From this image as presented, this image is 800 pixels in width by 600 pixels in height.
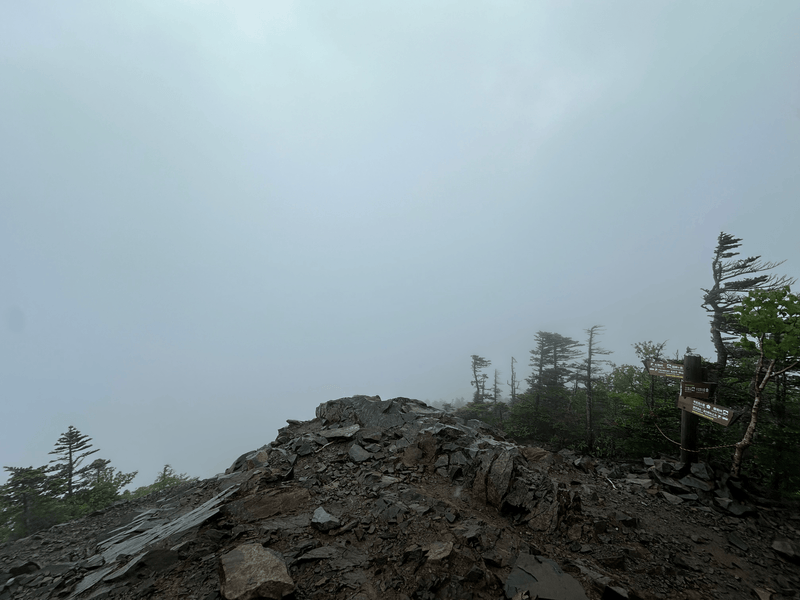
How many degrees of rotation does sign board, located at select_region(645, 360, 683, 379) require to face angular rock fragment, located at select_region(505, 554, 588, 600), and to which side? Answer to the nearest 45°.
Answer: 0° — it already faces it

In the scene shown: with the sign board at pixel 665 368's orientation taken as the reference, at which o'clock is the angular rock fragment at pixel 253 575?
The angular rock fragment is roughly at 1 o'clock from the sign board.

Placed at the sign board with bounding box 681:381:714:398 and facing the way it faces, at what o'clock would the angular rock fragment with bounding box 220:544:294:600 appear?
The angular rock fragment is roughly at 1 o'clock from the sign board.

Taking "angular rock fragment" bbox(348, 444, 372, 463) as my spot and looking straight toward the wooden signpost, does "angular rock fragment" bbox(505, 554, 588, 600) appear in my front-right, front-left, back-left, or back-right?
front-right

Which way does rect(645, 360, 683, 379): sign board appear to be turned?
toward the camera

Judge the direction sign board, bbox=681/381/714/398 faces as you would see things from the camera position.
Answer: facing the viewer

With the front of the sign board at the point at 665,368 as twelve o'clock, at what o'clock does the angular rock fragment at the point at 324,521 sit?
The angular rock fragment is roughly at 1 o'clock from the sign board.

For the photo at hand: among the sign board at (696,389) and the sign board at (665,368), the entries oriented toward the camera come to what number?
2
